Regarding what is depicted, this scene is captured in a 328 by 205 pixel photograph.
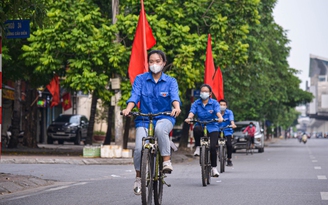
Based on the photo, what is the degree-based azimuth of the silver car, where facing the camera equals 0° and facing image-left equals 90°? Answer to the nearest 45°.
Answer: approximately 0°

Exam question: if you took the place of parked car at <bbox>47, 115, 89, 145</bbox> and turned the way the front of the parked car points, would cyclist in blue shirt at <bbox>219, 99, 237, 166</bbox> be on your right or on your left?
on your left

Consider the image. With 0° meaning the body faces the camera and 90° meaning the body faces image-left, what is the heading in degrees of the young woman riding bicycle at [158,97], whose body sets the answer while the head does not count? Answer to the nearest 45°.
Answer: approximately 0°

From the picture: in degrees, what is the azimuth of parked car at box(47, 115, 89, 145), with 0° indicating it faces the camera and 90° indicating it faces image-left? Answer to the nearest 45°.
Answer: approximately 45°

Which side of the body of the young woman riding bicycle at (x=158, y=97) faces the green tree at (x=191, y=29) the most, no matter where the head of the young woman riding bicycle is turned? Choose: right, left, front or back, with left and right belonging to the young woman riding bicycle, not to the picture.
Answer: back
